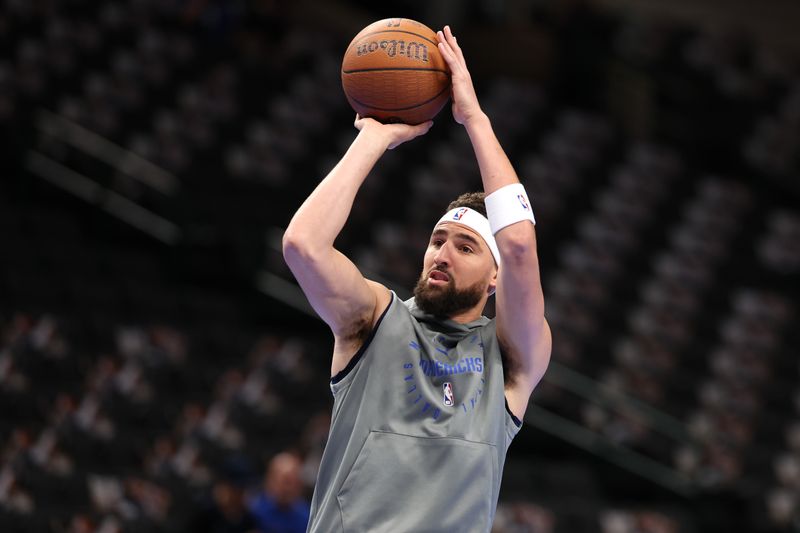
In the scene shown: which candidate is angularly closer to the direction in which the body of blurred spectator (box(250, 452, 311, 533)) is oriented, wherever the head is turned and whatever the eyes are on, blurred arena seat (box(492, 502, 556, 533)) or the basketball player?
the basketball player

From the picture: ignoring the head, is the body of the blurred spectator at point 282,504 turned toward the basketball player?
yes

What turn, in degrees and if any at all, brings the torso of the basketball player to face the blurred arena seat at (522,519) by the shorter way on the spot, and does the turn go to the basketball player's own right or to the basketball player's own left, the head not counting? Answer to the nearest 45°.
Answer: approximately 180°

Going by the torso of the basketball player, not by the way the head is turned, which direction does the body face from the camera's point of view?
toward the camera

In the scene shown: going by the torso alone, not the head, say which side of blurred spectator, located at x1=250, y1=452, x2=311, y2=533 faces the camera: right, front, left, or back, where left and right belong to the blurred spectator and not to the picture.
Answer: front

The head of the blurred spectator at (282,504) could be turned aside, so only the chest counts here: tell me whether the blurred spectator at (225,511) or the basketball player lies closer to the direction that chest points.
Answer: the basketball player

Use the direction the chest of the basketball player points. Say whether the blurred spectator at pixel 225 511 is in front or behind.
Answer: behind

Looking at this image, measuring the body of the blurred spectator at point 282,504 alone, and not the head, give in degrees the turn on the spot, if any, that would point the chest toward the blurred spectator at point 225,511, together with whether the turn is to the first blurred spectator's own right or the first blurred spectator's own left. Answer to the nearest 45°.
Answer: approximately 135° to the first blurred spectator's own right

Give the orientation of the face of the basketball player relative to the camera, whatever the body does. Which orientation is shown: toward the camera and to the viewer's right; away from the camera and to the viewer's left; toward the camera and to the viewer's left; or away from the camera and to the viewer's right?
toward the camera and to the viewer's left

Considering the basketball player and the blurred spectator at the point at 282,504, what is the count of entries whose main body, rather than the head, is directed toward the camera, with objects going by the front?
2

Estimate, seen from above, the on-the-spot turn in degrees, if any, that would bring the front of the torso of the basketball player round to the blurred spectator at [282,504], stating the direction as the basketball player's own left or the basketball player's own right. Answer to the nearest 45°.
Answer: approximately 180°
